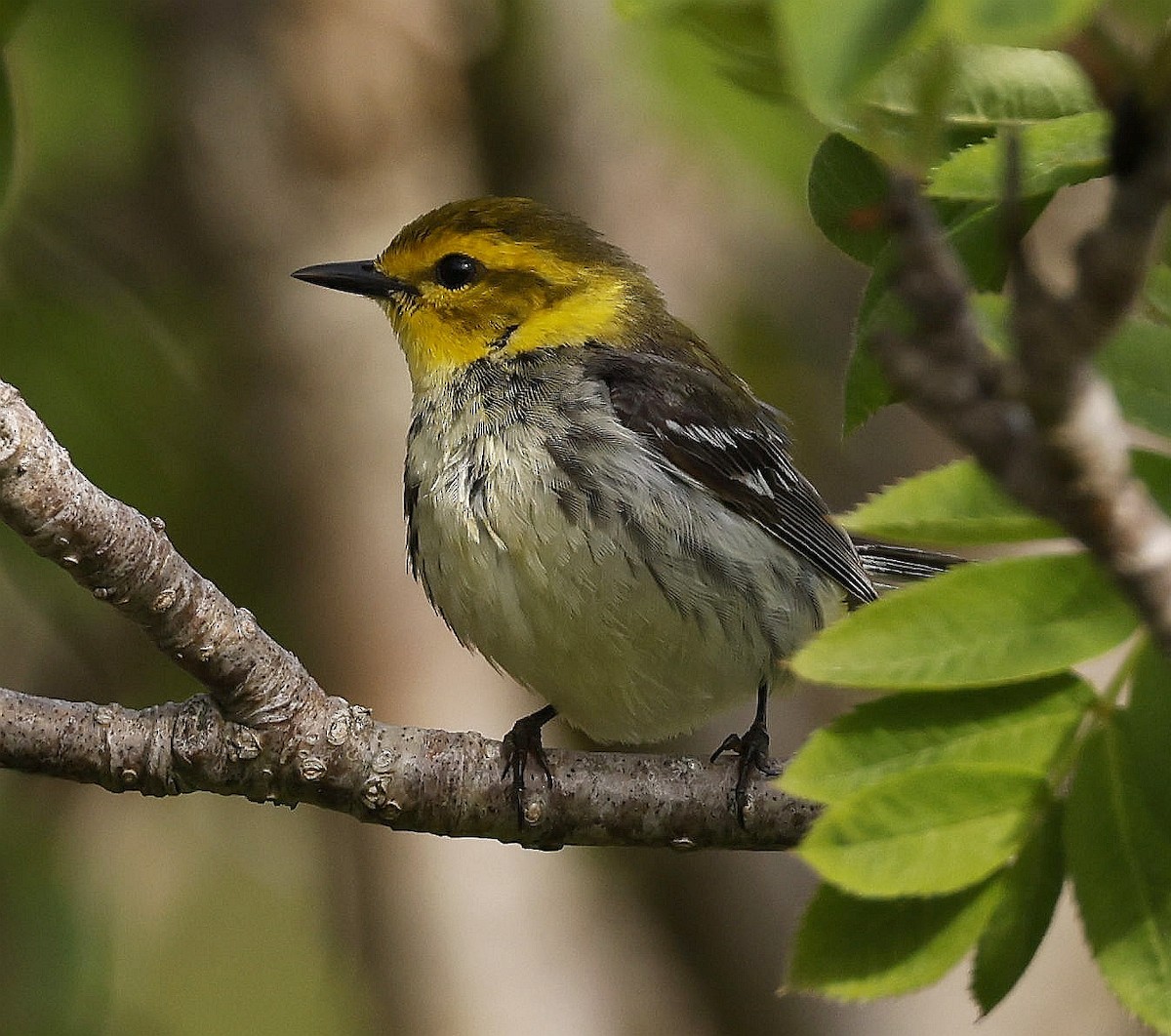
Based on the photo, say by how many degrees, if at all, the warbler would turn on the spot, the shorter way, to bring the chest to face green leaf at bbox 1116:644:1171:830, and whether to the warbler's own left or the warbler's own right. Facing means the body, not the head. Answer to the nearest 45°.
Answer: approximately 135° to the warbler's own left

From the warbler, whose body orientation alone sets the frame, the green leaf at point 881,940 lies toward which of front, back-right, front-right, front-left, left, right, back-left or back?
front-left

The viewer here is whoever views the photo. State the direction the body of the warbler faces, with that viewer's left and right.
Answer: facing the viewer and to the left of the viewer

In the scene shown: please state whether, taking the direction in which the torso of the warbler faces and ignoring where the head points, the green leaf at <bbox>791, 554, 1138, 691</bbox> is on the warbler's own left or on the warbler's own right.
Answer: on the warbler's own left

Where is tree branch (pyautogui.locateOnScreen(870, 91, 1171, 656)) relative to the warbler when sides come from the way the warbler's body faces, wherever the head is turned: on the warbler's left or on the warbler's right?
on the warbler's left

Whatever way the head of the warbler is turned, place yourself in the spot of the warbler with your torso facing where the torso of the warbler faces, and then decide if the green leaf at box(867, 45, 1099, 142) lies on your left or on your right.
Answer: on your left

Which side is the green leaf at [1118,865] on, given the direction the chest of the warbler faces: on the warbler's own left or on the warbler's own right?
on the warbler's own left

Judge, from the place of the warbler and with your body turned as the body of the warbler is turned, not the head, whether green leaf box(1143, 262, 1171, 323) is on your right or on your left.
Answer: on your left

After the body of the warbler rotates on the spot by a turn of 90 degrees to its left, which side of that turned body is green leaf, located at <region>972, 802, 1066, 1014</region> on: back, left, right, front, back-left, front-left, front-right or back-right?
front-left

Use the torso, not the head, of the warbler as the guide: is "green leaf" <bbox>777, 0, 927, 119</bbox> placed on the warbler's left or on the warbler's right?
on the warbler's left
